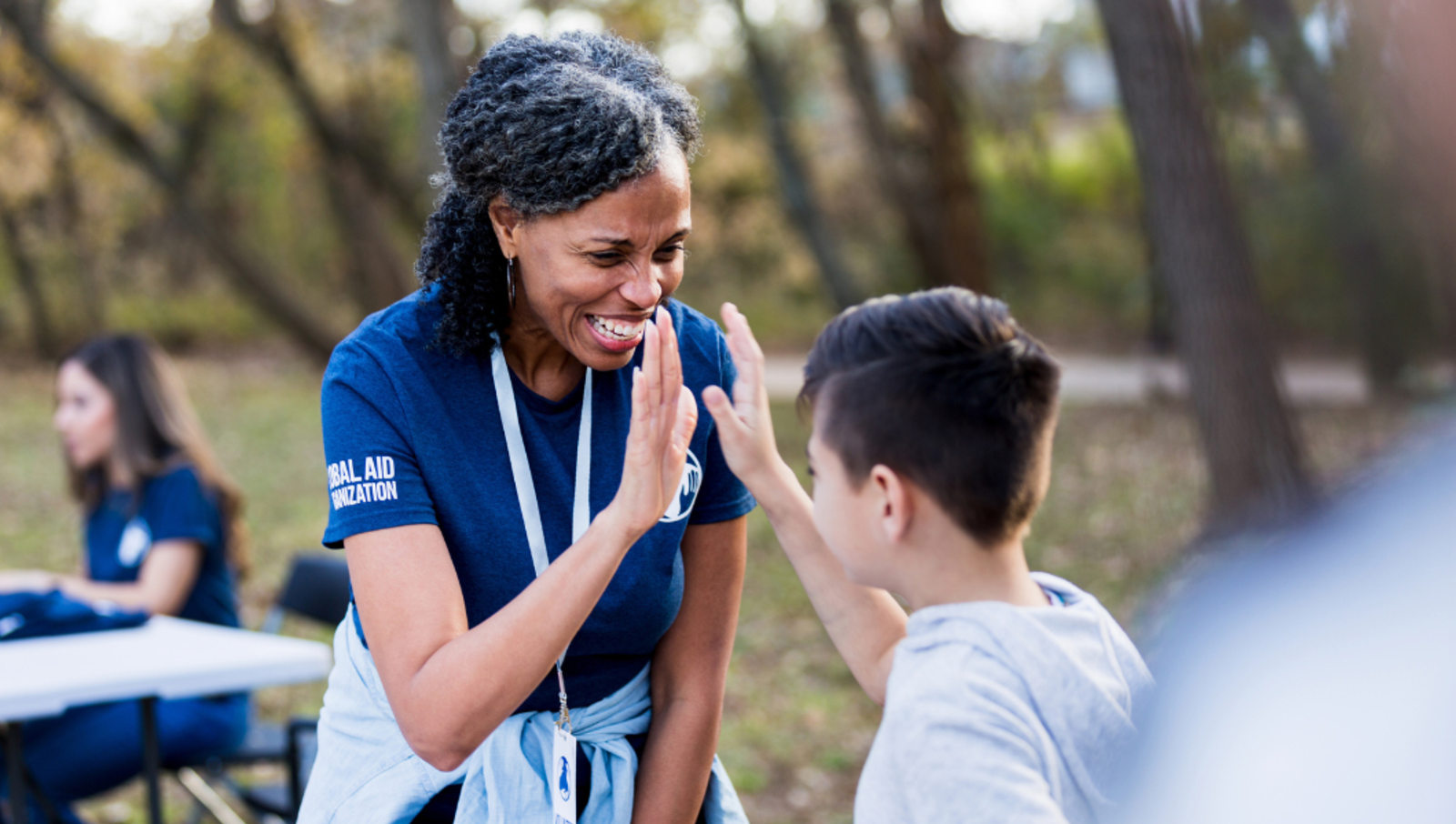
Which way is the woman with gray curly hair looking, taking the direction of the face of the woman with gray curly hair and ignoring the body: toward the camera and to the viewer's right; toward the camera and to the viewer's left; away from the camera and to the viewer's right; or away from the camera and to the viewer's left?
toward the camera and to the viewer's right

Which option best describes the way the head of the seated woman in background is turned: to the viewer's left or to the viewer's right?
to the viewer's left

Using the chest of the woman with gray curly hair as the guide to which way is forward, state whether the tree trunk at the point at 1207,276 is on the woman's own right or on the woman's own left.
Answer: on the woman's own left

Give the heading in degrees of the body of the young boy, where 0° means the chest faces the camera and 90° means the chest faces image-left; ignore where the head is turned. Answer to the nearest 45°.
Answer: approximately 135°

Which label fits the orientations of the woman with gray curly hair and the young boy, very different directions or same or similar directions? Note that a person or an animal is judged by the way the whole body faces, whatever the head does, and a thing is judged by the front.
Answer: very different directions

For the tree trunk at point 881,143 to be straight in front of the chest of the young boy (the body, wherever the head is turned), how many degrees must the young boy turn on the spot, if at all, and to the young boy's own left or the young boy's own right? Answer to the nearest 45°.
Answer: approximately 45° to the young boy's own right

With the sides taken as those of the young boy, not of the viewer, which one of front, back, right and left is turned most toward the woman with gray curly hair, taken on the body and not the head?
front

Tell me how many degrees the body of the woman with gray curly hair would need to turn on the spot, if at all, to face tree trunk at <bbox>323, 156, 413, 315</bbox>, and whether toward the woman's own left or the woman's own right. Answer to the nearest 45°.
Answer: approximately 135° to the woman's own left

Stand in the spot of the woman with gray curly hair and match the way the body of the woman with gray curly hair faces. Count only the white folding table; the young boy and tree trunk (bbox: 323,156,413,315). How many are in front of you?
1

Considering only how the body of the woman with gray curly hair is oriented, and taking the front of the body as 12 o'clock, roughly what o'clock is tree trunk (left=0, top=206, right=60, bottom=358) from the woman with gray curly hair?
The tree trunk is roughly at 7 o'clock from the woman with gray curly hair.

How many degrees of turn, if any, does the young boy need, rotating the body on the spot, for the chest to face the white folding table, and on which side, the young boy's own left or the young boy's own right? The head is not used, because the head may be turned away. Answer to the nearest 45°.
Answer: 0° — they already face it

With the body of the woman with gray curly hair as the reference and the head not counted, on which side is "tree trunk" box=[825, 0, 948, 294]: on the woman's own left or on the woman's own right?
on the woman's own left

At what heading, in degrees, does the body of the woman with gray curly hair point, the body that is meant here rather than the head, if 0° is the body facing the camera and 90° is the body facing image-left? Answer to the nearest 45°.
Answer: approximately 315°
